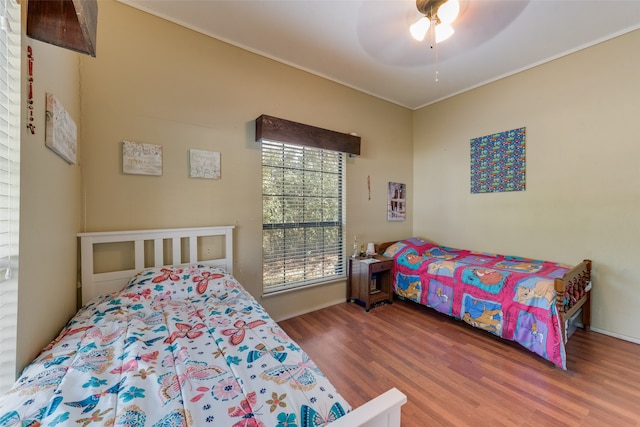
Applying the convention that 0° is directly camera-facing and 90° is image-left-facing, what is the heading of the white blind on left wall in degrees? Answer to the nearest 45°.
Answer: approximately 270°

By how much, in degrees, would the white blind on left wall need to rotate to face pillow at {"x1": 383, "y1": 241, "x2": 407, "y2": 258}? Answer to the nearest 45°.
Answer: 0° — it already faces it

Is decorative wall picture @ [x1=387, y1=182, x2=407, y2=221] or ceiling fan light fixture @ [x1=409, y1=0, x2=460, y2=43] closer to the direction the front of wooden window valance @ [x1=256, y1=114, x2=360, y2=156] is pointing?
the ceiling fan light fixture

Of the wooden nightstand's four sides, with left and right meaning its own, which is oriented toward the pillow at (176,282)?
right

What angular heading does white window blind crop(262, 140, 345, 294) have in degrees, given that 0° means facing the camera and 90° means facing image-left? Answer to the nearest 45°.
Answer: approximately 315°

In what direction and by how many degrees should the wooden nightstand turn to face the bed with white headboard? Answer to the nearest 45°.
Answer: approximately 45° to its right

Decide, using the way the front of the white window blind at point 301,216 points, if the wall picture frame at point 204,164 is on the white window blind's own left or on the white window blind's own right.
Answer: on the white window blind's own right

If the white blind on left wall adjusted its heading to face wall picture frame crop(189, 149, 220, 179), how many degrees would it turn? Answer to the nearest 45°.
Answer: approximately 45° to its left
